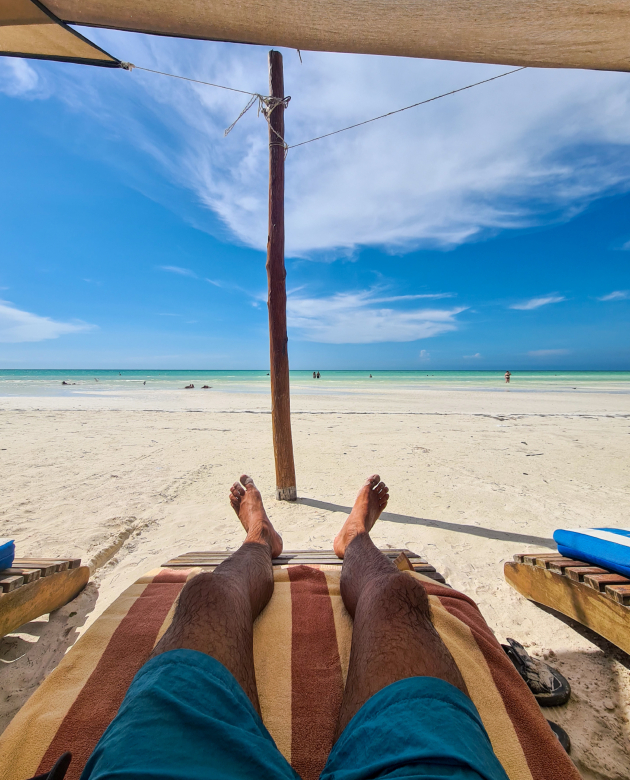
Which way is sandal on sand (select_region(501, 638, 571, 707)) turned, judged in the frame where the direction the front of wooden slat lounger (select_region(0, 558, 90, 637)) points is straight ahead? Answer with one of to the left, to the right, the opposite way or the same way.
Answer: the opposite way

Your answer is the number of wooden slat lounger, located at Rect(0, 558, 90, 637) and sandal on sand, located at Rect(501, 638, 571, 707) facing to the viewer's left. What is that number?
0

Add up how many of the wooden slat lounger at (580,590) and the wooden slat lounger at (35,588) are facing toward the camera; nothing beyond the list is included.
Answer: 0

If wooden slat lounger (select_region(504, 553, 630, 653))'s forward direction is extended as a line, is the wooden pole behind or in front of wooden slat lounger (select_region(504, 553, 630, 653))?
in front

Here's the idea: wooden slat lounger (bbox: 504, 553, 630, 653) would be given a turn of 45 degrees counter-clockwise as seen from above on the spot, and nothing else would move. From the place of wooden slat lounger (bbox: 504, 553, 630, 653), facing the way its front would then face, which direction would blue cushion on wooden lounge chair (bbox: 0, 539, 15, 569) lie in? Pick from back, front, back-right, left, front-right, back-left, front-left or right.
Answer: front-left

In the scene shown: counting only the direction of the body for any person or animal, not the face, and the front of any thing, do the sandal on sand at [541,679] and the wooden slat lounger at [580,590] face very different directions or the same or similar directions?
very different directions

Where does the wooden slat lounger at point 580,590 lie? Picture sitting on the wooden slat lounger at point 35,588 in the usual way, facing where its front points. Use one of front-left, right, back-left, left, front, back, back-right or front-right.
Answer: right

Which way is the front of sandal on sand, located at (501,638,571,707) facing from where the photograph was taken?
facing the viewer and to the right of the viewer

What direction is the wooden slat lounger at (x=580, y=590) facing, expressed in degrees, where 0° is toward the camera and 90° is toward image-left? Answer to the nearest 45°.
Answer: approximately 135°

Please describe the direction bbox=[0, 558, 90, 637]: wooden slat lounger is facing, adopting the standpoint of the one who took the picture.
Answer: facing away from the viewer and to the right of the viewer
